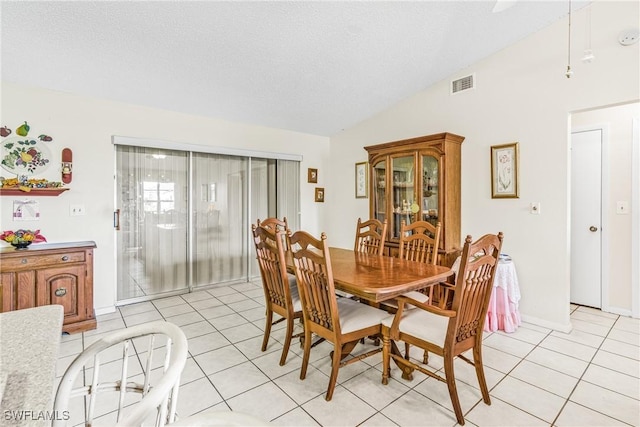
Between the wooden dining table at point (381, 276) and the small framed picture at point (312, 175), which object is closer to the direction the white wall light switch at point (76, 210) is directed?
the wooden dining table

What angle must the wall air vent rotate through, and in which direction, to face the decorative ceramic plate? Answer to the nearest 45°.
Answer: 0° — it already faces it

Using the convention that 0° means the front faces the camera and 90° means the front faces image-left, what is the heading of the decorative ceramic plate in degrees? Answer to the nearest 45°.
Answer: approximately 0°

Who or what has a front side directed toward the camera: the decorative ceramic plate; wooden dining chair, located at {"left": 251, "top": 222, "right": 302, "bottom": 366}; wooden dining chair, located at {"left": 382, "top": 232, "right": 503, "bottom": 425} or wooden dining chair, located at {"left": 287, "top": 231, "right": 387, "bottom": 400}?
the decorative ceramic plate

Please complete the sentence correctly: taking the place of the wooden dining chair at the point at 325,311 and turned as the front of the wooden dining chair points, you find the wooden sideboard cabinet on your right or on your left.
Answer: on your left

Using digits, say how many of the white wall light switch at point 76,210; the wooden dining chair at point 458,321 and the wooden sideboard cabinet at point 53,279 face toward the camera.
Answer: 2

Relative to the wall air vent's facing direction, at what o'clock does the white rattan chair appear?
The white rattan chair is roughly at 11 o'clock from the wall air vent.

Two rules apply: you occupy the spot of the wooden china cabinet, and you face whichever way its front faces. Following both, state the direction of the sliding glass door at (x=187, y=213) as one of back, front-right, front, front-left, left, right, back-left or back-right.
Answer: front-right

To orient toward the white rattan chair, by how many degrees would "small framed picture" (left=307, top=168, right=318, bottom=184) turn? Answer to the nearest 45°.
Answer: approximately 45° to its right

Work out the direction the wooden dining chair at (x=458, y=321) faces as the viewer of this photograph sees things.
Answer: facing away from the viewer and to the left of the viewer

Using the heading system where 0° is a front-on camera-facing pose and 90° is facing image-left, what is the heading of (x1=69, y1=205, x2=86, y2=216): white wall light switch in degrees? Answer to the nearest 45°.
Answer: approximately 0°

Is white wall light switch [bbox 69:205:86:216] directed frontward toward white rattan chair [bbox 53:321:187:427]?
yes
